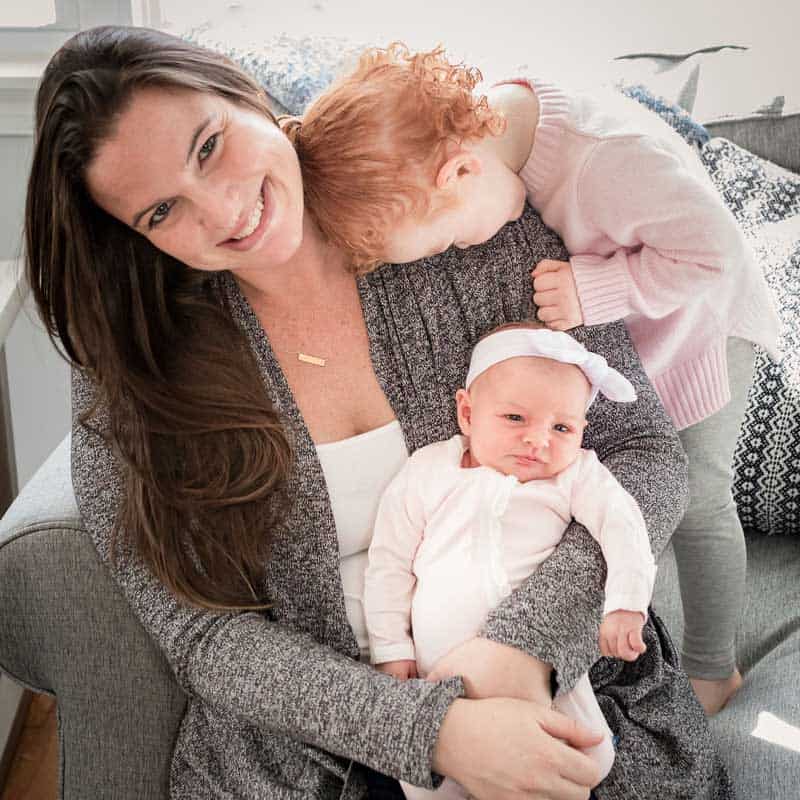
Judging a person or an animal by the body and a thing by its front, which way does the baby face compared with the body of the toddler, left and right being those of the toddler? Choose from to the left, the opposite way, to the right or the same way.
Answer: to the left

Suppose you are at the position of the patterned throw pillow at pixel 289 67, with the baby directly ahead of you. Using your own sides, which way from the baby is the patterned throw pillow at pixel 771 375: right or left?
left

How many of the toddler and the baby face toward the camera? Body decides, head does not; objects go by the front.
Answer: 1

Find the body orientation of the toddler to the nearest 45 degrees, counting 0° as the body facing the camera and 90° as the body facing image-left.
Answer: approximately 90°

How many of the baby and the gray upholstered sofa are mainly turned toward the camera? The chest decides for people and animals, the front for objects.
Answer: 2

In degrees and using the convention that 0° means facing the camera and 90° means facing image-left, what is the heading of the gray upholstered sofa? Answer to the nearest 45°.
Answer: approximately 0°
